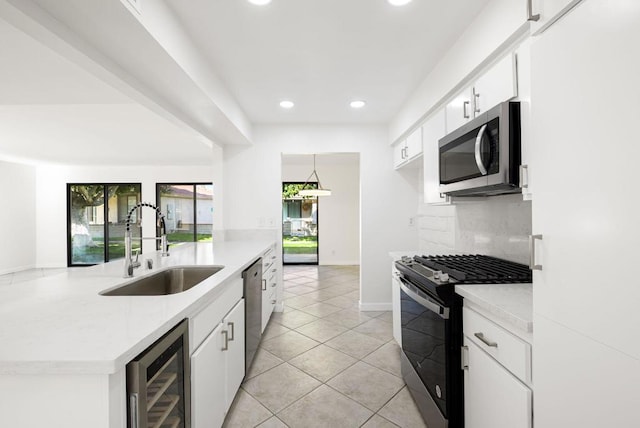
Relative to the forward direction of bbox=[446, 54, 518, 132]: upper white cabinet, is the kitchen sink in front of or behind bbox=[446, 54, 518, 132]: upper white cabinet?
in front

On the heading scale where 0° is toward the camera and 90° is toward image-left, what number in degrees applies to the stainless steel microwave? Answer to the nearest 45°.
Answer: approximately 45°

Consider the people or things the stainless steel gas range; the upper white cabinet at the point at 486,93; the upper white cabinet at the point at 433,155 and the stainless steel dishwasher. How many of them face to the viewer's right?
1

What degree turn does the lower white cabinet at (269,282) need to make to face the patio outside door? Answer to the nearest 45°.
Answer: approximately 90° to its left

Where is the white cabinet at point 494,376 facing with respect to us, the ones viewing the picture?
facing the viewer and to the left of the viewer

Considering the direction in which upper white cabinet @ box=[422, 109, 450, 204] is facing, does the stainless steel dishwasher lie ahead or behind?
ahead

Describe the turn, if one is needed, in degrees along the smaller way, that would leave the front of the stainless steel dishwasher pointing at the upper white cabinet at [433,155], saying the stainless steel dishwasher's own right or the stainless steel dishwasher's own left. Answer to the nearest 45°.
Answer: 0° — it already faces it

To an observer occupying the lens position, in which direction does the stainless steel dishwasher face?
facing to the right of the viewer

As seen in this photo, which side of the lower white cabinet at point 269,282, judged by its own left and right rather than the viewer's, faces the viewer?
right
